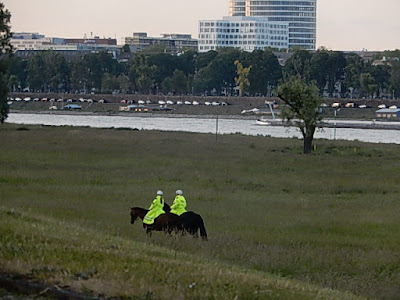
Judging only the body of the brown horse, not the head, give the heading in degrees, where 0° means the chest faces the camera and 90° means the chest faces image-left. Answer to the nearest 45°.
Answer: approximately 90°
